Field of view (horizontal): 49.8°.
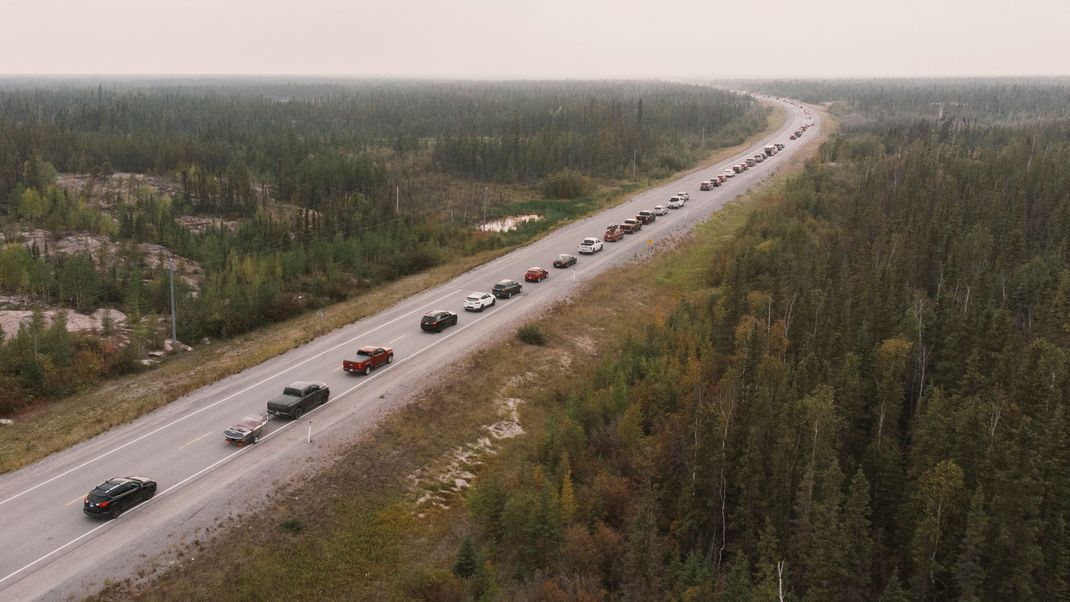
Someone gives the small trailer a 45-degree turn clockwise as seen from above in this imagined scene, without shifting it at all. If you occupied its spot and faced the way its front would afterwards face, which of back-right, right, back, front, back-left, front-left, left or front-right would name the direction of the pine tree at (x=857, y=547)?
front-right

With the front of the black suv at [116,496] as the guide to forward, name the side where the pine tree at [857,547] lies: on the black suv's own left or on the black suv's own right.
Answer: on the black suv's own right

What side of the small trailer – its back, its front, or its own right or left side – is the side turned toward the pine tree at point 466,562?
right

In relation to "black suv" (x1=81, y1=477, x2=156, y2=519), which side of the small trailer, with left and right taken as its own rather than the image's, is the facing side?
back

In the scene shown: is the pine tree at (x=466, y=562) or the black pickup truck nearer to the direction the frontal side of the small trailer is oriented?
the black pickup truck

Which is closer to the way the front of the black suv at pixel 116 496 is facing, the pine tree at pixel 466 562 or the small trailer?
the small trailer

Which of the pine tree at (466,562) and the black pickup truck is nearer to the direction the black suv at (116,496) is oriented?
the black pickup truck

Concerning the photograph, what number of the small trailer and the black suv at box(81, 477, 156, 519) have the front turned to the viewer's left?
0

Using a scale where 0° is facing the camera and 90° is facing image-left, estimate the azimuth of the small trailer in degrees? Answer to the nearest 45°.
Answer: approximately 225°

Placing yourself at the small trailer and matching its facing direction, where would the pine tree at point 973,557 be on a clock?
The pine tree is roughly at 3 o'clock from the small trailer.
